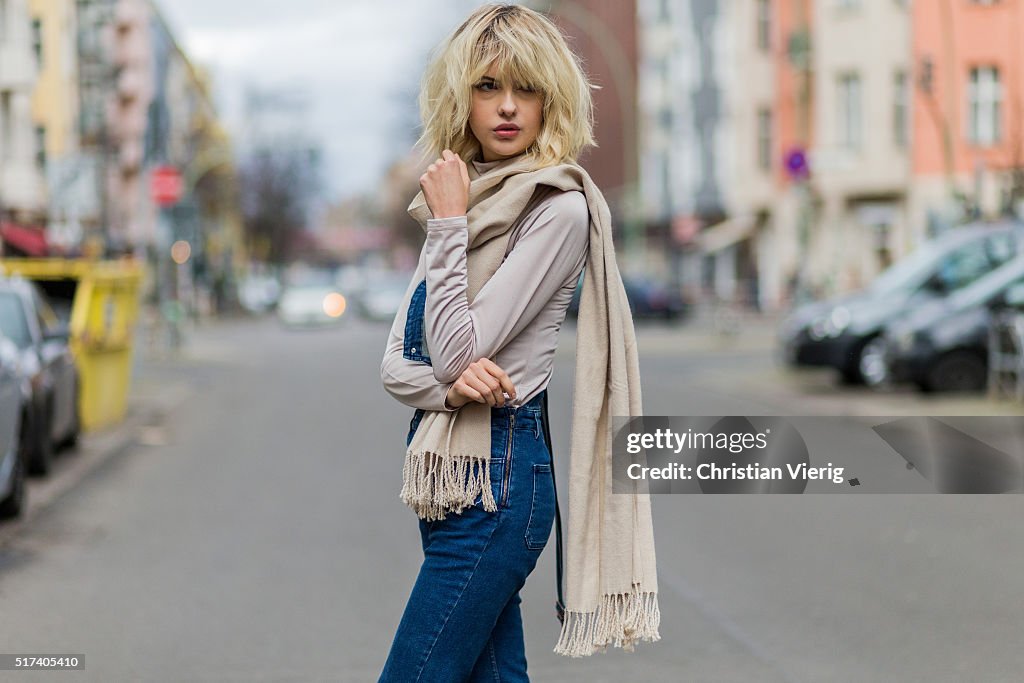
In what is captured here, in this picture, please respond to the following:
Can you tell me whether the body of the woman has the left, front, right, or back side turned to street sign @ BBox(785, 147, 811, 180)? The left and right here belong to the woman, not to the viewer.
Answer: right

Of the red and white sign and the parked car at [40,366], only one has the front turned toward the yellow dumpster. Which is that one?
the red and white sign

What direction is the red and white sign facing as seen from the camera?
toward the camera

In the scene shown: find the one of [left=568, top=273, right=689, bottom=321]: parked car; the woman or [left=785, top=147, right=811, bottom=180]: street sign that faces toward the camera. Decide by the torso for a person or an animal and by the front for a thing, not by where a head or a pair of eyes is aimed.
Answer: the street sign

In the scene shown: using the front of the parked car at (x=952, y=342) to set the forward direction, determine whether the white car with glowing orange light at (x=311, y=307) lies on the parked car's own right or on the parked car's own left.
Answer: on the parked car's own right

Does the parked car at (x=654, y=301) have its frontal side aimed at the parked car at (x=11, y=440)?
no

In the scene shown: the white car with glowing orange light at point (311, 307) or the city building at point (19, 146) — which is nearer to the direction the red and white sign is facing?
the city building

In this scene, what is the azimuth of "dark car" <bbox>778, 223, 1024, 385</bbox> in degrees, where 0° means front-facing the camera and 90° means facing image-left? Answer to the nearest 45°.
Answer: approximately 45°

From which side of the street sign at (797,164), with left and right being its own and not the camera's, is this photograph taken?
front

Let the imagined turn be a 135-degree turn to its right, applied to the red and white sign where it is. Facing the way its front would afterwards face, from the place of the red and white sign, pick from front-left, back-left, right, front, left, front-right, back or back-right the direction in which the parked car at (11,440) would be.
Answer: back-left

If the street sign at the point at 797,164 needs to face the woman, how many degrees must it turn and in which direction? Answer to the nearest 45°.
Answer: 0° — it already faces them
